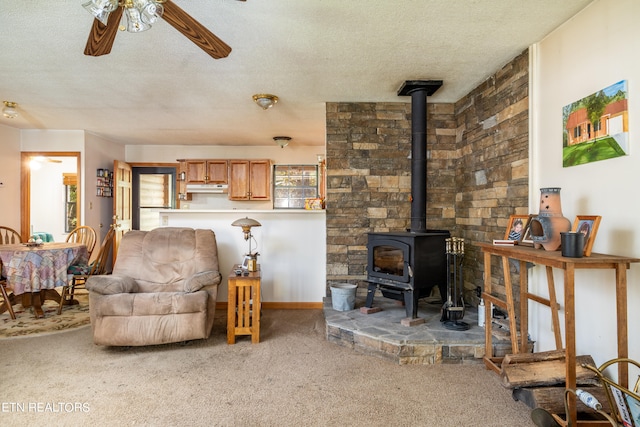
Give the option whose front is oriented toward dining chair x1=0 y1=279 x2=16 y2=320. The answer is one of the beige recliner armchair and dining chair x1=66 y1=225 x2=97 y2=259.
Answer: dining chair x1=66 y1=225 x2=97 y2=259

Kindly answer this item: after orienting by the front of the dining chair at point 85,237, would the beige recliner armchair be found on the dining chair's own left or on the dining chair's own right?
on the dining chair's own left

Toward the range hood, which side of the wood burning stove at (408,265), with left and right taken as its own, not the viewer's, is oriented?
right

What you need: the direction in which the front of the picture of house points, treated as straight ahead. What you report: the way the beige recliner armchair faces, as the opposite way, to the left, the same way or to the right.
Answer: to the left

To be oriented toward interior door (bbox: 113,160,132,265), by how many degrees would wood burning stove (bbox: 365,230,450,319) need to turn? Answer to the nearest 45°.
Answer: approximately 45° to its right

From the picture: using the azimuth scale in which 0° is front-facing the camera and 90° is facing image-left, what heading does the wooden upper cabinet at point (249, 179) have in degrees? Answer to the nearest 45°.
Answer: approximately 0°

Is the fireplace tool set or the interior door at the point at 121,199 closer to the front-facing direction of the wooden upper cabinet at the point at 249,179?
the fireplace tool set

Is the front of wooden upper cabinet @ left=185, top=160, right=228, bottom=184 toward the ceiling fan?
yes

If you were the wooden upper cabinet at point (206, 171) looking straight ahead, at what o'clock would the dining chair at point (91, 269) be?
The dining chair is roughly at 1 o'clock from the wooden upper cabinet.

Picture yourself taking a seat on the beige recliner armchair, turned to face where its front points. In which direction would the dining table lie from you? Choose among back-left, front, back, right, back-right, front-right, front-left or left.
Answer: back-right

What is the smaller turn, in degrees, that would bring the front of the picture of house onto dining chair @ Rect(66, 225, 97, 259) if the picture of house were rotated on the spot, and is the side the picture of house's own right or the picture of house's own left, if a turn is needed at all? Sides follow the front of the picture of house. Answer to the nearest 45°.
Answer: approximately 45° to the picture of house's own right
